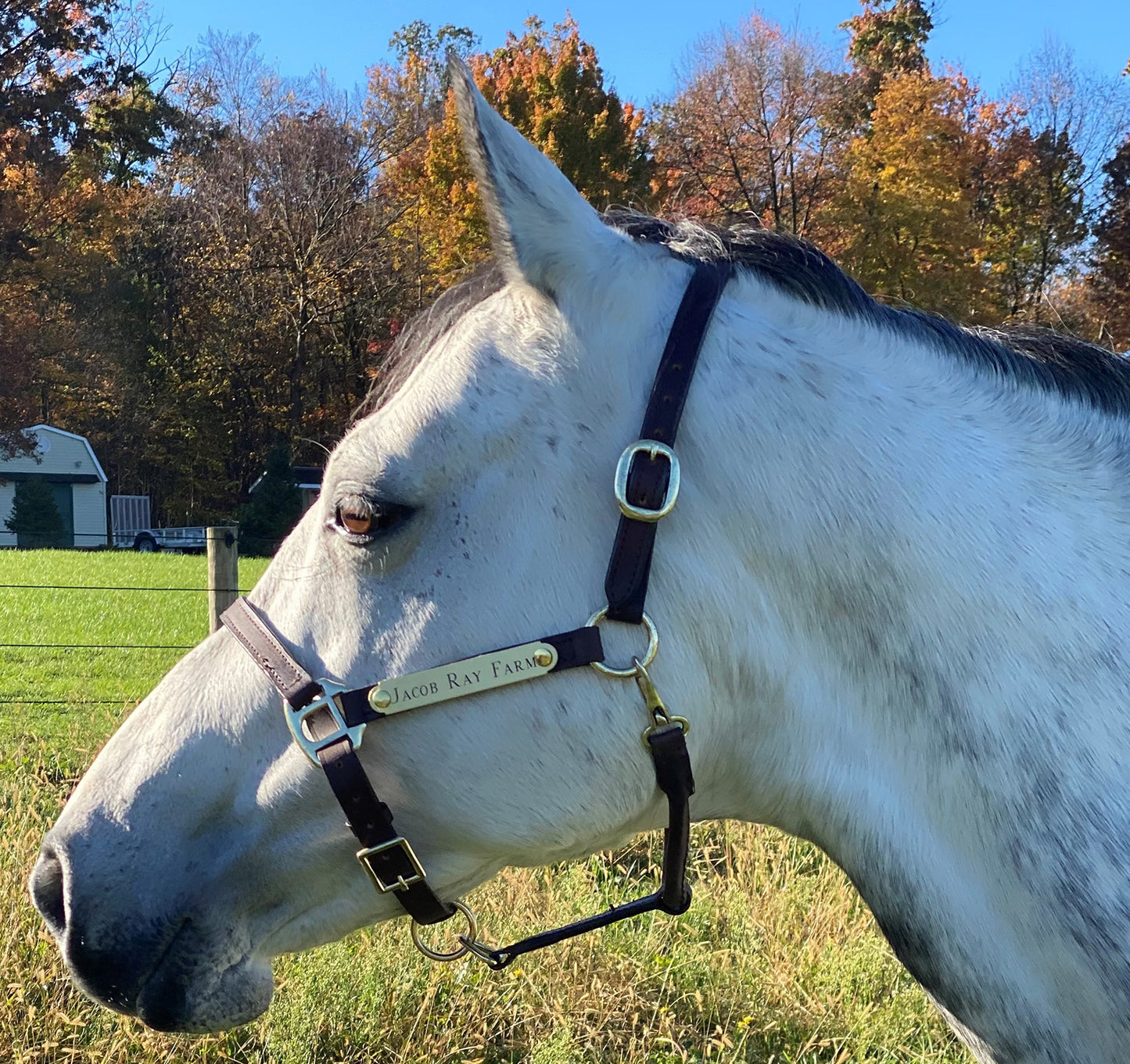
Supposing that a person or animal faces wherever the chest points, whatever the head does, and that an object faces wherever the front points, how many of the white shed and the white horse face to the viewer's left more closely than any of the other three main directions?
1

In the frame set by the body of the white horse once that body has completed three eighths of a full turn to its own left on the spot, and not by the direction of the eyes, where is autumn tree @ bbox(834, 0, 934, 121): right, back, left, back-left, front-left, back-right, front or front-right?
back-left

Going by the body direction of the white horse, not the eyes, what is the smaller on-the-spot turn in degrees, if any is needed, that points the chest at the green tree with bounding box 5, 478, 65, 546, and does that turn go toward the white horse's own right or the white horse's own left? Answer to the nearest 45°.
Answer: approximately 45° to the white horse's own right

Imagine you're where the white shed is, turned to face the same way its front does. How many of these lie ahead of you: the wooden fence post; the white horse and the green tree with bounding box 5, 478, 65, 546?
3

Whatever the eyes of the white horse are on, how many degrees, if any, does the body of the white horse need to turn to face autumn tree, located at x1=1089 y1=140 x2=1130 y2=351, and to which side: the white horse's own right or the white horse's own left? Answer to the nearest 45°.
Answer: approximately 135° to the white horse's own right

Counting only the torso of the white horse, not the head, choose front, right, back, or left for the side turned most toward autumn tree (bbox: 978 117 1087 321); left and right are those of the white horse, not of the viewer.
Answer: right

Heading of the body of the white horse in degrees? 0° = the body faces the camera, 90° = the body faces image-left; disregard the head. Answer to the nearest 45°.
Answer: approximately 90°

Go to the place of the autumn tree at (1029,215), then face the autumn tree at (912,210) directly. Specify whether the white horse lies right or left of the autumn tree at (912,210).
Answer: left

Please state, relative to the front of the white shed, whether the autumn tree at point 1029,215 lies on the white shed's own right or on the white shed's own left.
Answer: on the white shed's own left

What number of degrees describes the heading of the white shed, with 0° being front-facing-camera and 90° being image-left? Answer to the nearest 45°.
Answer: approximately 0°

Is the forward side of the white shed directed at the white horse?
yes
